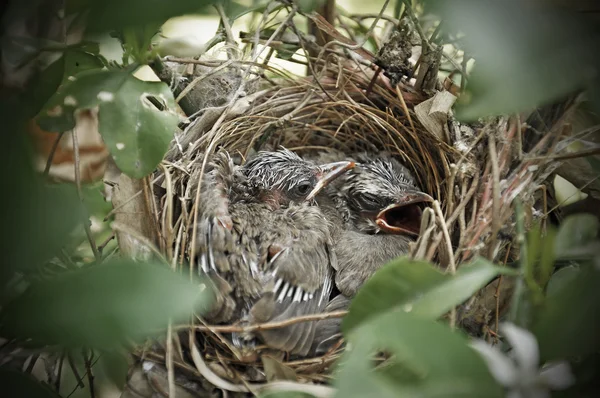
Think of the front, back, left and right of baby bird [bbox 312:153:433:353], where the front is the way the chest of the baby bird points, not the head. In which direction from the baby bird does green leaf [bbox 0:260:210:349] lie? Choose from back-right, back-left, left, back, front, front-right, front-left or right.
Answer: right

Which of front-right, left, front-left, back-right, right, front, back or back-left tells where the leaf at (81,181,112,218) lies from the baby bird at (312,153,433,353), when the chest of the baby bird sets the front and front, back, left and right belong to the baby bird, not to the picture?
back-right

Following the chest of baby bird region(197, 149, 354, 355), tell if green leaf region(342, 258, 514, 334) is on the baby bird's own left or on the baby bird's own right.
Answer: on the baby bird's own right

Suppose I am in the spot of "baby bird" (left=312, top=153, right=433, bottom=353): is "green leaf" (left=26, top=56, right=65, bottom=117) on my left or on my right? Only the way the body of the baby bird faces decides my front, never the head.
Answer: on my right

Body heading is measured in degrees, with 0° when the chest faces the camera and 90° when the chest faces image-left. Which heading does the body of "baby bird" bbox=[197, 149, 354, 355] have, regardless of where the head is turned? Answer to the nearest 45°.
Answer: approximately 225°

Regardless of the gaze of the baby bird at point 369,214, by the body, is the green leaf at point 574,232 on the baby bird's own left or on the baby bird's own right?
on the baby bird's own right

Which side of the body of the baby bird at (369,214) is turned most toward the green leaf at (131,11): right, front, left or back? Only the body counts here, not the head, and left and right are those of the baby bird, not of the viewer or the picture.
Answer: back
